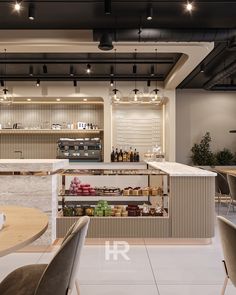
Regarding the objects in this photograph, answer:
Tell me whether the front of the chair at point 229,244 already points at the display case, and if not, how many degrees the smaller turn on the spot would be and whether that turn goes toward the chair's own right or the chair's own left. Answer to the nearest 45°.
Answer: approximately 90° to the chair's own left

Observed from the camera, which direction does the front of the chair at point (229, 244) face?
facing away from the viewer and to the right of the viewer

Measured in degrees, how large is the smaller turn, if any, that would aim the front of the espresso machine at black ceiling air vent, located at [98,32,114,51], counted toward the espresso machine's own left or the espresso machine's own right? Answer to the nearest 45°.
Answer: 0° — it already faces it

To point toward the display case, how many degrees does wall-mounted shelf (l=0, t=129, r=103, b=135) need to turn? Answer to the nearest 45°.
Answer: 0° — it already faces it

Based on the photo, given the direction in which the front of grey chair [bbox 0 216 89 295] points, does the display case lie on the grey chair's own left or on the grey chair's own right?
on the grey chair's own right

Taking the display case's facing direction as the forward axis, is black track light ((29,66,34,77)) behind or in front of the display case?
behind

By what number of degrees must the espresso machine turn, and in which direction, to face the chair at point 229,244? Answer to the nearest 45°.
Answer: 0° — it already faces it
